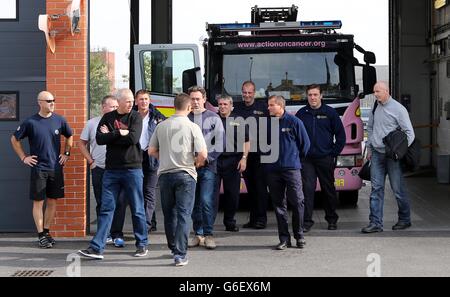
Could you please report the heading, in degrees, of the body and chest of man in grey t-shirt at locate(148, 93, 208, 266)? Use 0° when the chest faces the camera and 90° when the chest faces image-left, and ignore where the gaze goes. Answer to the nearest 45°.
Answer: approximately 180°

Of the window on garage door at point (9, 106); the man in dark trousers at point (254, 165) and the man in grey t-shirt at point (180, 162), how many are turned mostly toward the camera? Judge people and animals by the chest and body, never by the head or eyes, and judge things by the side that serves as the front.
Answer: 2

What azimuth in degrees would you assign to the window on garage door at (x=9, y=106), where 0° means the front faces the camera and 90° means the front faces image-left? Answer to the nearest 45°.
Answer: approximately 0°

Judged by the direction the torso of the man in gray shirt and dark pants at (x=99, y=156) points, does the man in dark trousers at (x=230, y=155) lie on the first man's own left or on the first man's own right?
on the first man's own left

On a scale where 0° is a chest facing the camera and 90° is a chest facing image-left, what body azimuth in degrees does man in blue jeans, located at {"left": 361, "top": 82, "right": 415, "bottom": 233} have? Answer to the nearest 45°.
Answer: approximately 45°

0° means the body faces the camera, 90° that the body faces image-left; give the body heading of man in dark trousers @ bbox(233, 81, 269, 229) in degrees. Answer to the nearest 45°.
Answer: approximately 0°

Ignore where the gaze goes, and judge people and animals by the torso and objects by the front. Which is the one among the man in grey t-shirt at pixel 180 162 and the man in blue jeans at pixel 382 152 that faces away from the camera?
the man in grey t-shirt
